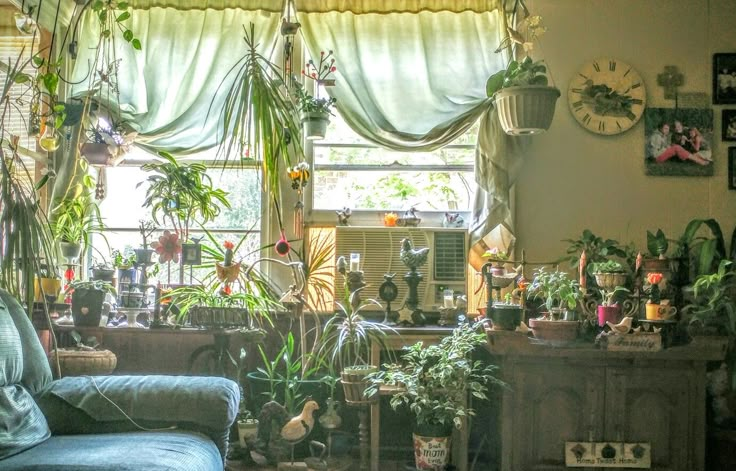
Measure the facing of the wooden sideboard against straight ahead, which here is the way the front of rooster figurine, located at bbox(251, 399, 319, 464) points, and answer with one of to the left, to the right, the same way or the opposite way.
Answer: to the right

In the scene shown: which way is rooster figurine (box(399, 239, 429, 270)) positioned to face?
to the viewer's left

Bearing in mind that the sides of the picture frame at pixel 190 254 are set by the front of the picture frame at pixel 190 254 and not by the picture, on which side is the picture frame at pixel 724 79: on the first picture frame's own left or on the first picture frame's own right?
on the first picture frame's own left

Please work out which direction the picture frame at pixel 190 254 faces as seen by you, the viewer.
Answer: facing the viewer

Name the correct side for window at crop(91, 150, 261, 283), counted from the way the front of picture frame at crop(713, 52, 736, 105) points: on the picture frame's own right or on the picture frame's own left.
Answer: on the picture frame's own right

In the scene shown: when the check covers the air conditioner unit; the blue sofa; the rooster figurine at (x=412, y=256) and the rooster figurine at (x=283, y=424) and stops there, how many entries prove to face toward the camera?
1

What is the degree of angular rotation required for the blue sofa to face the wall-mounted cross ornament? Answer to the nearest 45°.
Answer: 0° — it already faces it

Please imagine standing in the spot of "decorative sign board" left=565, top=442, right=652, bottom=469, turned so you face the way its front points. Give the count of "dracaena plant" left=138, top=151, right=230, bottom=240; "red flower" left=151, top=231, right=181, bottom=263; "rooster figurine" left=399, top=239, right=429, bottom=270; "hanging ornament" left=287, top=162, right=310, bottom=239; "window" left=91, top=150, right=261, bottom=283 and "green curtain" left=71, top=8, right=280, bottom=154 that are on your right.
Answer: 6

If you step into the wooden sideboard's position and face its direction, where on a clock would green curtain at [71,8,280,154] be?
The green curtain is roughly at 3 o'clock from the wooden sideboard.

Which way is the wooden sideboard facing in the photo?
toward the camera

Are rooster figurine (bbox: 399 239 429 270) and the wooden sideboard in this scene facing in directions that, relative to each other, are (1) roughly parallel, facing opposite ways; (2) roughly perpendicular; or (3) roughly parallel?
roughly perpendicular

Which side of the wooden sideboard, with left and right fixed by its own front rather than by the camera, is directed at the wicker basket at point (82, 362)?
right

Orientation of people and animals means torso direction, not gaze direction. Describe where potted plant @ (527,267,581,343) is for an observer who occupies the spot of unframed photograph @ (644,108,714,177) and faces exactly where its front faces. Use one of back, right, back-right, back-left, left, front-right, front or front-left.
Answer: front-right

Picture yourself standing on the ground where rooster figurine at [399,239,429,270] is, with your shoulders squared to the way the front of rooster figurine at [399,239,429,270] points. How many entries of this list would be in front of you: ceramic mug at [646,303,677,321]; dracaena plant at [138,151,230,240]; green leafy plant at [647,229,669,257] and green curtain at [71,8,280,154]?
2

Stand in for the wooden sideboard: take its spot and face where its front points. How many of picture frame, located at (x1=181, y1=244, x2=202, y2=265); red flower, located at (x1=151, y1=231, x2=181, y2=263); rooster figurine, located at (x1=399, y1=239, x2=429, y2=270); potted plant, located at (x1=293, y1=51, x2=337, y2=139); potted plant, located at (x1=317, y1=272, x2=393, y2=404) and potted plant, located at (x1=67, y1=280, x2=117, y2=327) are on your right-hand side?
6

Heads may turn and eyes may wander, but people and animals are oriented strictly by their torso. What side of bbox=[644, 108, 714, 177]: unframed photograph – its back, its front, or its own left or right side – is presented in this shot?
front

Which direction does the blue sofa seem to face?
to the viewer's right
